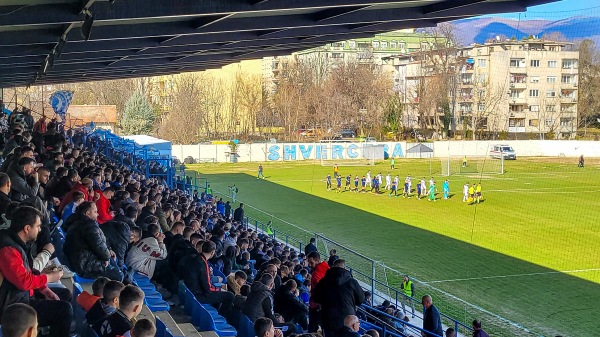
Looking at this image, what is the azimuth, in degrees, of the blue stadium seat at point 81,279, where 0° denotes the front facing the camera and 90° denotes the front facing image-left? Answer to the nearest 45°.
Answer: approximately 270°

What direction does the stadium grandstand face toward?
to the viewer's right

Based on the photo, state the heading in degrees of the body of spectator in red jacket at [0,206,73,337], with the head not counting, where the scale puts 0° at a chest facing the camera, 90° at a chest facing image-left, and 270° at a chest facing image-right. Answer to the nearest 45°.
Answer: approximately 270°

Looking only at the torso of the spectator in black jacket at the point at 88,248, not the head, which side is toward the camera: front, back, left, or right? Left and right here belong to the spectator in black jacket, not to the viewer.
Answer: right
